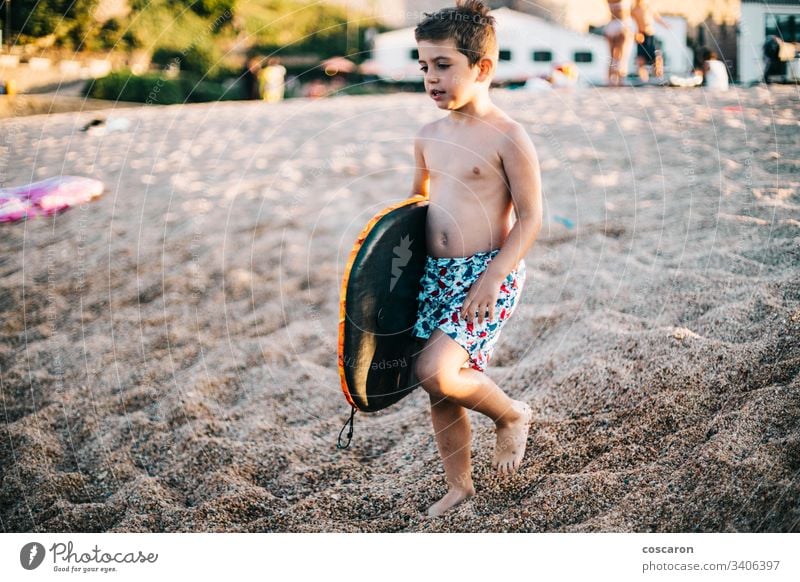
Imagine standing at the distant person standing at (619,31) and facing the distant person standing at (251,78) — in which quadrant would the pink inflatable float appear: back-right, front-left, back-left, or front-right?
front-left

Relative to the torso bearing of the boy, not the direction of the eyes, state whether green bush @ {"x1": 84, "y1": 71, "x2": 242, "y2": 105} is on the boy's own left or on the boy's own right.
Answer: on the boy's own right

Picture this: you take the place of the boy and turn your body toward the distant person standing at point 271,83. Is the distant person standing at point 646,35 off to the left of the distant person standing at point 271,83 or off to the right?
right

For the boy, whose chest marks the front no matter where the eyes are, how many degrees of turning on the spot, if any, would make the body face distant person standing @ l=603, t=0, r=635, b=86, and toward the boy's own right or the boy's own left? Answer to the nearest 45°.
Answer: approximately 135° to the boy's own right

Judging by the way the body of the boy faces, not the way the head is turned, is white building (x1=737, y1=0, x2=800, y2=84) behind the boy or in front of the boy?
behind

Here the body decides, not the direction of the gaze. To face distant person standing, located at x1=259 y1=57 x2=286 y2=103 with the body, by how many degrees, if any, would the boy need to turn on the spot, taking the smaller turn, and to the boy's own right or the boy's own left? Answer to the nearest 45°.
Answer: approximately 135° to the boy's own right

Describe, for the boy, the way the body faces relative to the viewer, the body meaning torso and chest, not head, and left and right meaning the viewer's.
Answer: facing the viewer and to the left of the viewer

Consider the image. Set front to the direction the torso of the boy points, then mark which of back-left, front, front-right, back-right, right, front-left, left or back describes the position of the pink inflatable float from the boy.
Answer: right

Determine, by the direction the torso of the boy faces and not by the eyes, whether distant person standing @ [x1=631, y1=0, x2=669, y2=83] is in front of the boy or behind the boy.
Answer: behind

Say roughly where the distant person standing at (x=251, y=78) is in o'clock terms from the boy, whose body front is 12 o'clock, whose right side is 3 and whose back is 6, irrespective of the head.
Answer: The distant person standing is roughly at 4 o'clock from the boy.
